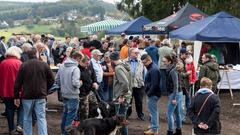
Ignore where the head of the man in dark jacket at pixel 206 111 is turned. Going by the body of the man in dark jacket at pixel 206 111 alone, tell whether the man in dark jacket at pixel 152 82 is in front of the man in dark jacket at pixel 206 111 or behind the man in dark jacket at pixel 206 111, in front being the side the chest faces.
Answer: in front

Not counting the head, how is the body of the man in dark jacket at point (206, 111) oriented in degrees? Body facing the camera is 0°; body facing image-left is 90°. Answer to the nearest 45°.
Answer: approximately 180°

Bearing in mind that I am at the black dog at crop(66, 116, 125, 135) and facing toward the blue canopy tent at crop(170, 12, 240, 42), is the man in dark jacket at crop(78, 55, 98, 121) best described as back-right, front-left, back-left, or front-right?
front-left

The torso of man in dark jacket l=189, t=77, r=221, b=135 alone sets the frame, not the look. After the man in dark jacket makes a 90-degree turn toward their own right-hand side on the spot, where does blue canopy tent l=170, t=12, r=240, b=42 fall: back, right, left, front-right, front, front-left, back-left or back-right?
left

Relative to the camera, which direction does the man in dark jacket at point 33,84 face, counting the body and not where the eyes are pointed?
away from the camera

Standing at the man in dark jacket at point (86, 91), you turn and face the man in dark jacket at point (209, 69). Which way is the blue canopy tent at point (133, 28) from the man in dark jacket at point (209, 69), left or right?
left

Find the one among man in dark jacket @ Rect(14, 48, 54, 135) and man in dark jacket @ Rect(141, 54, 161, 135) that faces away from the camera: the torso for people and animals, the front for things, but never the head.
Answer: man in dark jacket @ Rect(14, 48, 54, 135)

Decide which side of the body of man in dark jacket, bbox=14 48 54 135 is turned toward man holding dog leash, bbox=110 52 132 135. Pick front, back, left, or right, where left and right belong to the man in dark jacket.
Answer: right

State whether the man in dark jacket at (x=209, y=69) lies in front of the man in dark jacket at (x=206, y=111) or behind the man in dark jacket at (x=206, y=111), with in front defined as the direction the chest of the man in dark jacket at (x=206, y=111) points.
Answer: in front
